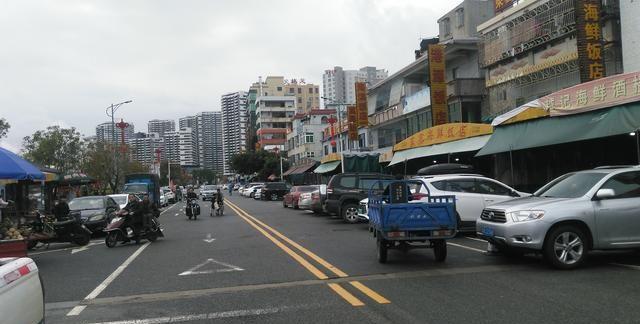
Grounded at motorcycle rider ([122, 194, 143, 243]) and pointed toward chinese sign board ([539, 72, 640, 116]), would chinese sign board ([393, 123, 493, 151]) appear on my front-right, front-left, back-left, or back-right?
front-left

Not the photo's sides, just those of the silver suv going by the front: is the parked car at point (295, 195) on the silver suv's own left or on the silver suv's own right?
on the silver suv's own right

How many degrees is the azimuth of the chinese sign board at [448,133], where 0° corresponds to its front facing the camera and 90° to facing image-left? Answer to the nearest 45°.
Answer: approximately 45°

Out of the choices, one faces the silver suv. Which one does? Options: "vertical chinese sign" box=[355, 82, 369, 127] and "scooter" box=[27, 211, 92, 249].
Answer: the vertical chinese sign

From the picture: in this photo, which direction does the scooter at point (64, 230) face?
to the viewer's left

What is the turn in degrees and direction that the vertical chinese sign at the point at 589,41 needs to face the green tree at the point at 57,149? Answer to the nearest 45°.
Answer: approximately 90° to its right

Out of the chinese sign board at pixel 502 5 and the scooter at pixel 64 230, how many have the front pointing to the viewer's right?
0

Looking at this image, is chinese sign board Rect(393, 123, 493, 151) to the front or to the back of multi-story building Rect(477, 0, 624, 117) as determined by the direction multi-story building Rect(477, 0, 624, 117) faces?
to the front

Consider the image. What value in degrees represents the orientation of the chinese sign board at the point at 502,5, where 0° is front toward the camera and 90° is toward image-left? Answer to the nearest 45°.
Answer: approximately 45°

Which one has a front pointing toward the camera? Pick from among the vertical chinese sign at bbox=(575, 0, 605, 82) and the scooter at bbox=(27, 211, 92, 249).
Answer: the vertical chinese sign

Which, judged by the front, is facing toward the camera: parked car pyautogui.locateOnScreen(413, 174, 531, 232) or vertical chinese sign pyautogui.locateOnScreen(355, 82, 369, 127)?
the vertical chinese sign

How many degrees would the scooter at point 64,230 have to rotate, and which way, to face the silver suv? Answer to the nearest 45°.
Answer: approximately 135° to its left

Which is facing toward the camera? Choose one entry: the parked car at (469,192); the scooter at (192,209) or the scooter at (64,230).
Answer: the scooter at (192,209)

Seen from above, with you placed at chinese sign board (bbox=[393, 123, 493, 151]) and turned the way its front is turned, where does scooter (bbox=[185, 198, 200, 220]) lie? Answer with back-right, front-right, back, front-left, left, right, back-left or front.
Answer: front-right

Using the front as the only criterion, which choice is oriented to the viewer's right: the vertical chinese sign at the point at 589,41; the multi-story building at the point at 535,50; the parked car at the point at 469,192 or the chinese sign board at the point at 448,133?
the parked car

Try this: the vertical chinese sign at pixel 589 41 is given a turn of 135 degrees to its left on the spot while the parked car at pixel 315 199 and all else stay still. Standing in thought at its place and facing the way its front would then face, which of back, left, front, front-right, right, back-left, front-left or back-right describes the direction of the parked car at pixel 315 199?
back-left

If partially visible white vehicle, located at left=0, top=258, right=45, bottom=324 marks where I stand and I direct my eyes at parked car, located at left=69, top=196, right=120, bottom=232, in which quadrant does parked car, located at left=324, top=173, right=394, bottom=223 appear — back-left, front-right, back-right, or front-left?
front-right
